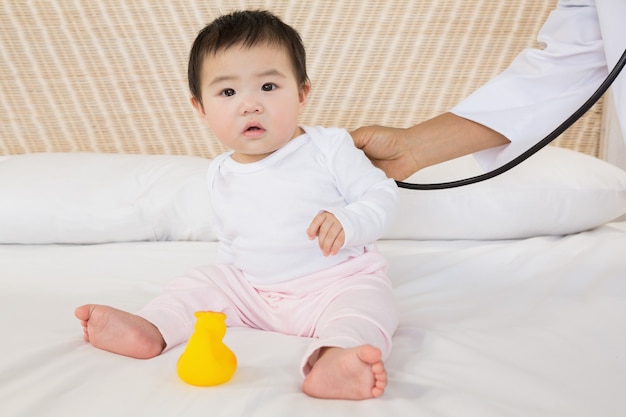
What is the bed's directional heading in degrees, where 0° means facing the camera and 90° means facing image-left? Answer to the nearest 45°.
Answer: approximately 0°

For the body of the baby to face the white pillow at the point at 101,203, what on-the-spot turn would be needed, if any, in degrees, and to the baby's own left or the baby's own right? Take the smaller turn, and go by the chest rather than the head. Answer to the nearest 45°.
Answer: approximately 90° to the baby's own right

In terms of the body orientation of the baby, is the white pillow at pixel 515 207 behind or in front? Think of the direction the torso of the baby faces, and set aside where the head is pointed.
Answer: behind

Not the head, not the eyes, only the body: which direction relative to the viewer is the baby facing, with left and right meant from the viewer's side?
facing the viewer and to the left of the viewer
